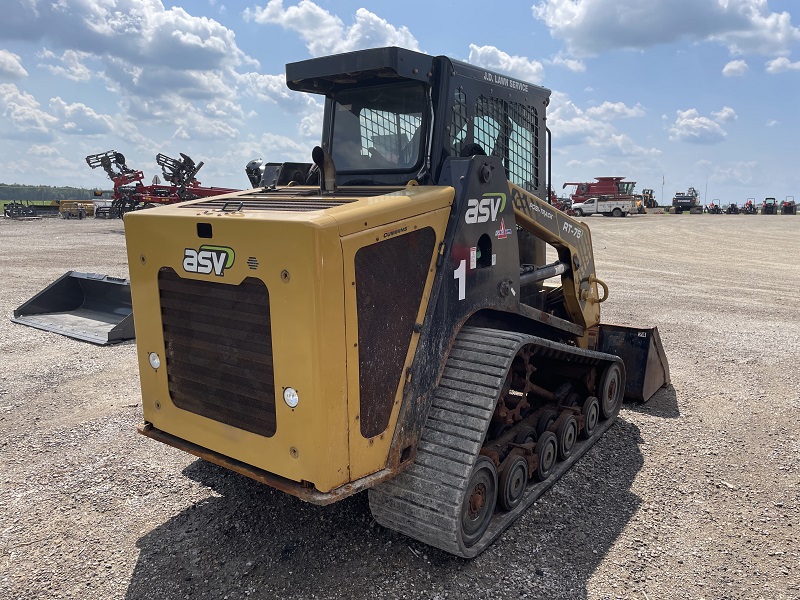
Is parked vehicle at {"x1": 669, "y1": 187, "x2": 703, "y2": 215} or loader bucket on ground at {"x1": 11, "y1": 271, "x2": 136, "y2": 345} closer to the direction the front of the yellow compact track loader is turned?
the parked vehicle

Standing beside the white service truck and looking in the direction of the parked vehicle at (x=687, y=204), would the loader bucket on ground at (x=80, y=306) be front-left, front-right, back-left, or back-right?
back-right

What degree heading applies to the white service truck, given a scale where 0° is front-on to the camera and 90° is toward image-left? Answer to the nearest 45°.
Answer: approximately 90°

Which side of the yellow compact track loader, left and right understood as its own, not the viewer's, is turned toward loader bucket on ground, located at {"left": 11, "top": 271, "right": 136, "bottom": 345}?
left

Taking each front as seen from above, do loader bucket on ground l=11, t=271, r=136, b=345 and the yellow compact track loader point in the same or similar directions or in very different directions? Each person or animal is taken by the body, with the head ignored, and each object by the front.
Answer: very different directions

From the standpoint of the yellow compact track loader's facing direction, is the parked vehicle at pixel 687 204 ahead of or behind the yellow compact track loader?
ahead

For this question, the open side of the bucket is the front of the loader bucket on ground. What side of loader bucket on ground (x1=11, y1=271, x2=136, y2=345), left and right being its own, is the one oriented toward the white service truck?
back

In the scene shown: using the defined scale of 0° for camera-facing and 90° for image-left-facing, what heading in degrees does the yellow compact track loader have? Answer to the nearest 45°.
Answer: approximately 225°
